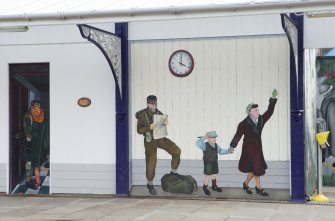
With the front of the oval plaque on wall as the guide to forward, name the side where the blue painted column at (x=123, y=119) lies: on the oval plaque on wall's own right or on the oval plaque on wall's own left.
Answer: on the oval plaque on wall's own left

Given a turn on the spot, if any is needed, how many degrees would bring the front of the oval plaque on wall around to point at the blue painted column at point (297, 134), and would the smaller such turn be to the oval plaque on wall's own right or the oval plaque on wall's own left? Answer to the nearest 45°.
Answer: approximately 90° to the oval plaque on wall's own left

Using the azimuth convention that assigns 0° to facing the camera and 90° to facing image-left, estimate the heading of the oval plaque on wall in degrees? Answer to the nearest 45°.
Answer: approximately 0°

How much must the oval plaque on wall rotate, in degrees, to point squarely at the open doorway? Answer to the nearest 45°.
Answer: approximately 135° to its right
